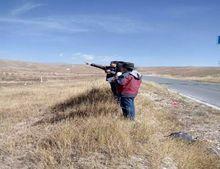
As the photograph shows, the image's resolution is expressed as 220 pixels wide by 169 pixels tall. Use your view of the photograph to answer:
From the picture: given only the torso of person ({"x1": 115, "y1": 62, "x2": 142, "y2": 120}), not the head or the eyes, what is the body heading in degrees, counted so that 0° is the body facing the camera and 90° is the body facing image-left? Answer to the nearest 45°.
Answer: approximately 135°
